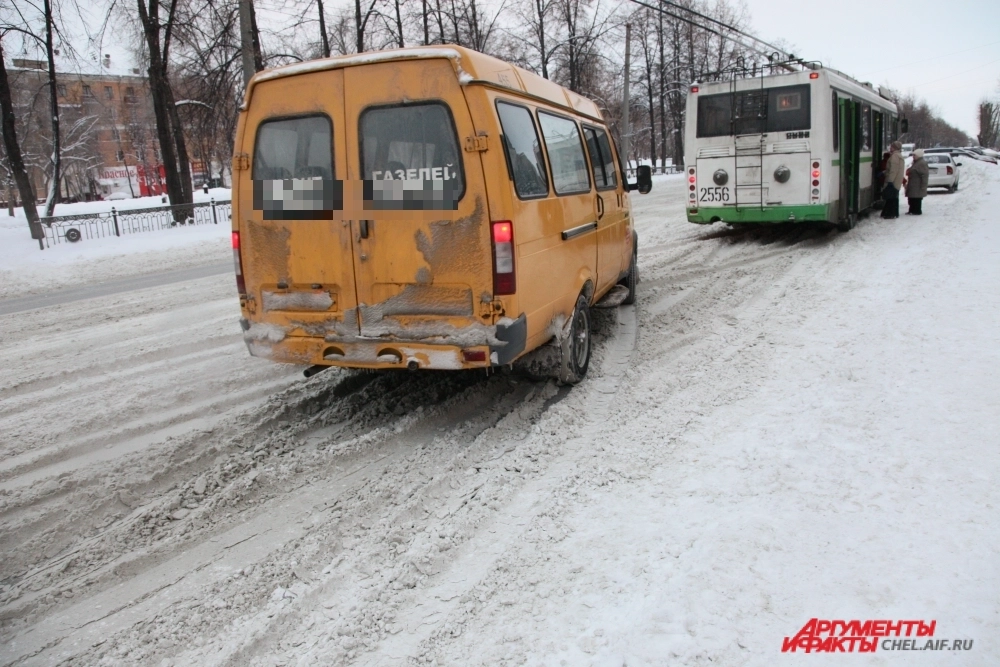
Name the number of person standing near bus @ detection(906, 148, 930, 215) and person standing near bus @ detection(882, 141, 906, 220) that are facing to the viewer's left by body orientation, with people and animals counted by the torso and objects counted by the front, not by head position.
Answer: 2

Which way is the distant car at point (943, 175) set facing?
away from the camera

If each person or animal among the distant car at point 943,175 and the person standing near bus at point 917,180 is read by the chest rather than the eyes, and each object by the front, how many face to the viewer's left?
1

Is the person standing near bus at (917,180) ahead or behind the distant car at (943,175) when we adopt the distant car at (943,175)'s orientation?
behind

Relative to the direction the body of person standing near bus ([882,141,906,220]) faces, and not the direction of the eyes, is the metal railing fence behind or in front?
in front

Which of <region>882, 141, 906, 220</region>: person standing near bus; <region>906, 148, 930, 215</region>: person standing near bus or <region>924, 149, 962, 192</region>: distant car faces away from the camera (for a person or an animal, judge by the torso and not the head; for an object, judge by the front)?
the distant car

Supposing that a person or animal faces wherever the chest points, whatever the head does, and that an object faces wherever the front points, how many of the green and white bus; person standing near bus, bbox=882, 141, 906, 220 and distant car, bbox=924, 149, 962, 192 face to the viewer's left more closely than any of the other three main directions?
1

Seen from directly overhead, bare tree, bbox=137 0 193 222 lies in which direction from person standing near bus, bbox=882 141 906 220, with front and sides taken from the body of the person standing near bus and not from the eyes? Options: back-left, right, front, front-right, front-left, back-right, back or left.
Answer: front

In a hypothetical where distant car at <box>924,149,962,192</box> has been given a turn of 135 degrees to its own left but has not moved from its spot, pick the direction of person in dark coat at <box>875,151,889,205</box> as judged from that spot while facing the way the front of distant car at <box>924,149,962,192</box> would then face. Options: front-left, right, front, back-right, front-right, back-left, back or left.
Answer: front-left

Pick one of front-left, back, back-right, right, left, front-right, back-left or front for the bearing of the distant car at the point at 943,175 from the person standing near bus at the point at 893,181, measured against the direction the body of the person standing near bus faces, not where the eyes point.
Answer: right

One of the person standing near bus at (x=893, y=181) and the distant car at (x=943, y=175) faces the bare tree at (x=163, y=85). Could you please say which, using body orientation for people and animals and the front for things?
the person standing near bus

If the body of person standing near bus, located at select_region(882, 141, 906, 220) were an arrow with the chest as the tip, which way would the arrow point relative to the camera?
to the viewer's left

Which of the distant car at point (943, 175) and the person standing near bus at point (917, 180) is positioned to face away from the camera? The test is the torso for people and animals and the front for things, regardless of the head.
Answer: the distant car

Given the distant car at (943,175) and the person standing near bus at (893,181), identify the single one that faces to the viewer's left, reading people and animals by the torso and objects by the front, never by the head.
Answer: the person standing near bus

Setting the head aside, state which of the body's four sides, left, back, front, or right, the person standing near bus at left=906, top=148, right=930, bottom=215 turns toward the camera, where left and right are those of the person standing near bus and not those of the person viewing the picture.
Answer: left

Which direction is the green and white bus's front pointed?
away from the camera

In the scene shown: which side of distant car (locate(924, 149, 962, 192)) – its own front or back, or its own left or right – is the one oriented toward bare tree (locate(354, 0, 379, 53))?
left

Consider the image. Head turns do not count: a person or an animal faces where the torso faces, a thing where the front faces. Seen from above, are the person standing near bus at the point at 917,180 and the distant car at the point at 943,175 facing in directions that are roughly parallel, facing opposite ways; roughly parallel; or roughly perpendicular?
roughly perpendicular
